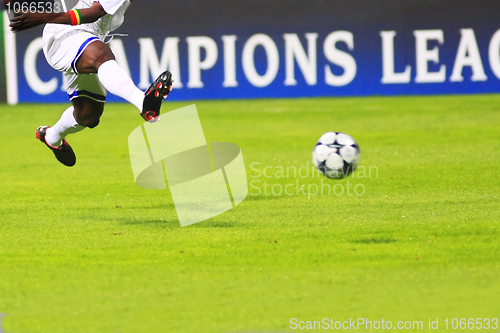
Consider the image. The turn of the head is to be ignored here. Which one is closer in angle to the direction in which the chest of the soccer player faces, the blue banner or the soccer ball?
the soccer ball

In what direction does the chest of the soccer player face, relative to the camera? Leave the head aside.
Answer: to the viewer's right

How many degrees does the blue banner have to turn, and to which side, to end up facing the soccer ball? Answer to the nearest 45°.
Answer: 0° — it already faces it

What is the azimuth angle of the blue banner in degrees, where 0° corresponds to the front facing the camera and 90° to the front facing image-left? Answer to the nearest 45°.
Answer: approximately 0°

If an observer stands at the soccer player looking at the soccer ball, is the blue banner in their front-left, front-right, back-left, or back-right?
front-left

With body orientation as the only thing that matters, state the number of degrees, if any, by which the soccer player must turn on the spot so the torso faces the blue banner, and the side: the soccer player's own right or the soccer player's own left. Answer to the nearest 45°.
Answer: approximately 45° to the soccer player's own left

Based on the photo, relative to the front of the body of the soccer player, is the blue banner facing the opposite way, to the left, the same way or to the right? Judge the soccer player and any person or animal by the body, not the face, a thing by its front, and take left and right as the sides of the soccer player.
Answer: to the right

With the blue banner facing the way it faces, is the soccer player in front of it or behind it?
in front

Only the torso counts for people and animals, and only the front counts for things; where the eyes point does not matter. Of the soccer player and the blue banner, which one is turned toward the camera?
the blue banner

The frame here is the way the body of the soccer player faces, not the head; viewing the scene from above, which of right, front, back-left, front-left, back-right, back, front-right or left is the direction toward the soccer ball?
front

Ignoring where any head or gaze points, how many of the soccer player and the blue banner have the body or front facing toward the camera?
1
